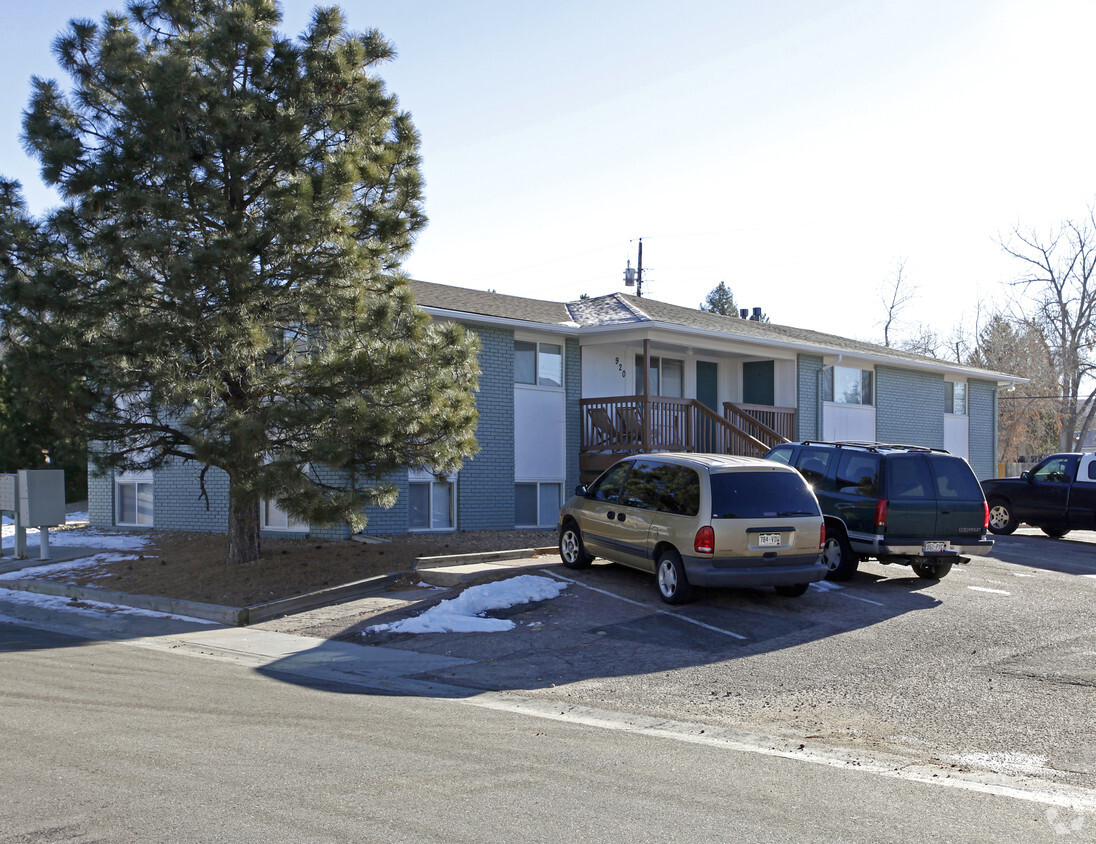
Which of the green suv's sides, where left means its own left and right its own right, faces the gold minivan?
left

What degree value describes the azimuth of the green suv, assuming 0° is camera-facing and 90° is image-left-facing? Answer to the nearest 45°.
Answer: approximately 135°

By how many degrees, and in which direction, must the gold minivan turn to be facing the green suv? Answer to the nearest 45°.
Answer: approximately 90° to its right

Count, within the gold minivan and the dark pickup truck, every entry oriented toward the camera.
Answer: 0

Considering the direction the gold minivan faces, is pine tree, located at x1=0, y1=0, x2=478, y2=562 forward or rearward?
forward

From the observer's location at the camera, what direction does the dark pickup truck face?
facing to the left of the viewer

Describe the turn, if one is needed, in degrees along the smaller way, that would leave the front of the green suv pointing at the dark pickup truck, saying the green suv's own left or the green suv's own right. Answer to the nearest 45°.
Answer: approximately 45° to the green suv's own right

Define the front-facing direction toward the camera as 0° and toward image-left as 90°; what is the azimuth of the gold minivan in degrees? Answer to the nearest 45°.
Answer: approximately 135°
